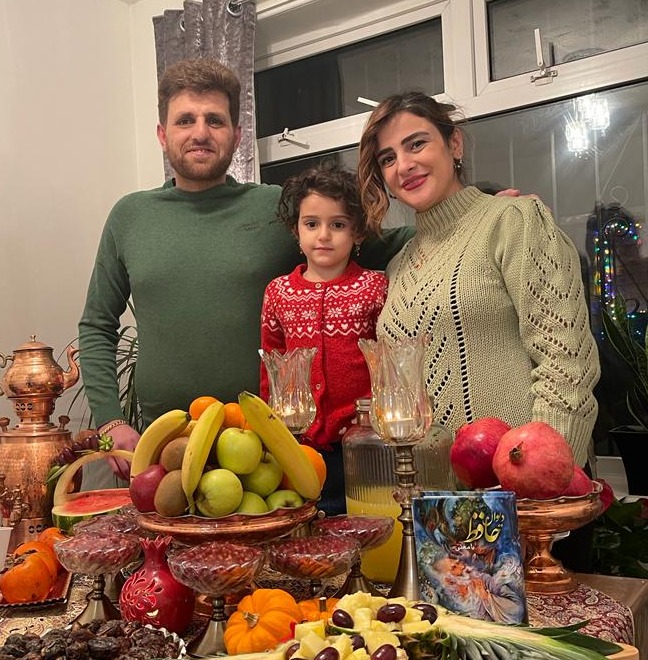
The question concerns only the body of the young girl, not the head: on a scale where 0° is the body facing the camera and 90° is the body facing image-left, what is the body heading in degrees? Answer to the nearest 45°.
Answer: approximately 0°

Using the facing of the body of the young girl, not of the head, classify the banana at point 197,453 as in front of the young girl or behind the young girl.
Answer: in front

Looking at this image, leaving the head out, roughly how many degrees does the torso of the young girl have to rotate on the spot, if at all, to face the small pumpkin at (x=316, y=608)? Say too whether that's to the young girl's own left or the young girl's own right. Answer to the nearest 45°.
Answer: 0° — they already face it

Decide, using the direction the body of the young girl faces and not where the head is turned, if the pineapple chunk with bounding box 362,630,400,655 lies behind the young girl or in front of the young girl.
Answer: in front

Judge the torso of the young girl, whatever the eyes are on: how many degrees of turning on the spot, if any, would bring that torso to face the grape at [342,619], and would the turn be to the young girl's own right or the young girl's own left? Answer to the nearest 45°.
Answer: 0° — they already face it

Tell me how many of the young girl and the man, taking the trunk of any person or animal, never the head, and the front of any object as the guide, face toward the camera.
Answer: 2

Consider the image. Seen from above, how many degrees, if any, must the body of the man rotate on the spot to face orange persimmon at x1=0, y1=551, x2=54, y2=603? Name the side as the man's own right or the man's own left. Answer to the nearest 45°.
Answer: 0° — they already face it

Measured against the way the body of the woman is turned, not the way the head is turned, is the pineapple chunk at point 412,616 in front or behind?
in front
